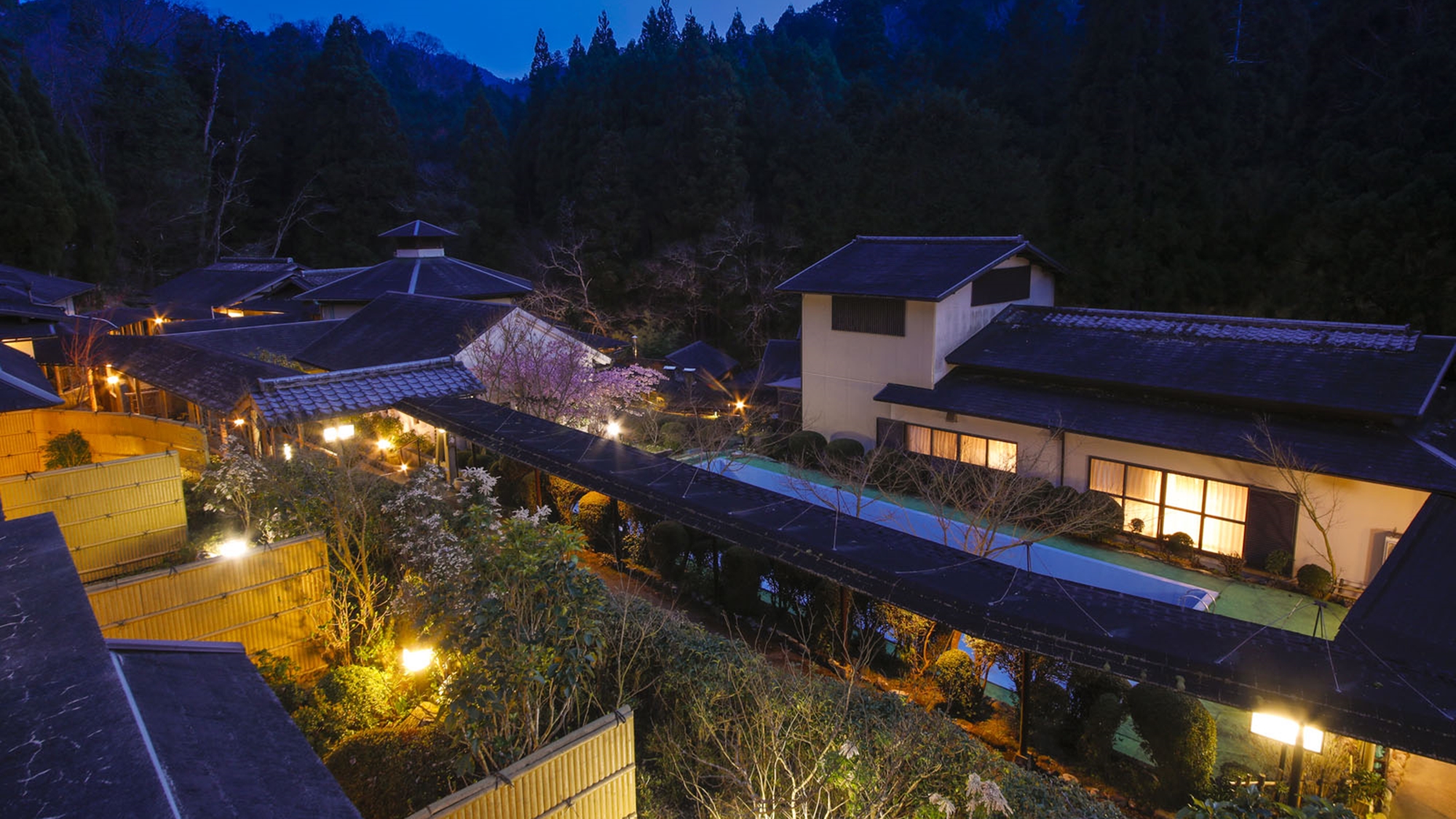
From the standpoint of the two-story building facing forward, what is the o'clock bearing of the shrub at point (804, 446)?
The shrub is roughly at 2 o'clock from the two-story building.

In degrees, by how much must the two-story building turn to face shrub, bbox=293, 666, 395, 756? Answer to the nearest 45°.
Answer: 0° — it already faces it

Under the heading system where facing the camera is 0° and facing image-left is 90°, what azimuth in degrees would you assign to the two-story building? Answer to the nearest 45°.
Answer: approximately 45°

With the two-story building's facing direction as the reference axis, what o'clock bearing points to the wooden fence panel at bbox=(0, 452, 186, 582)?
The wooden fence panel is roughly at 12 o'clock from the two-story building.

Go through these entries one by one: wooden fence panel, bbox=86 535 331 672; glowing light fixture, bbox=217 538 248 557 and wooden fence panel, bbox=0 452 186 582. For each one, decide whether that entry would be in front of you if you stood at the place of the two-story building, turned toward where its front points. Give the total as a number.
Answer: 3

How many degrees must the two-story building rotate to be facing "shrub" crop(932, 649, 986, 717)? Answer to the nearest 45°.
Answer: approximately 45° to its left

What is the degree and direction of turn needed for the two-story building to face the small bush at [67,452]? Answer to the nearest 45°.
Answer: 0° — it already faces it

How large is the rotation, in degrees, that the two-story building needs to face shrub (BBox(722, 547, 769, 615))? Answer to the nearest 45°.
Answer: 0° — it already faces it

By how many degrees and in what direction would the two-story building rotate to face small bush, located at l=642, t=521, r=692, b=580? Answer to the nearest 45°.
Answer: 0° — it already faces it

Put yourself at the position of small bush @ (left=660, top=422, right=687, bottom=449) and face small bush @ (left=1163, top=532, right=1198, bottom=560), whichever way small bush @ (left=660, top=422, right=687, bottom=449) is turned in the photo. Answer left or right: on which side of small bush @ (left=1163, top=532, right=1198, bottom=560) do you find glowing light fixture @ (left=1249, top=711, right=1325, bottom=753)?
right
